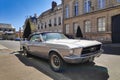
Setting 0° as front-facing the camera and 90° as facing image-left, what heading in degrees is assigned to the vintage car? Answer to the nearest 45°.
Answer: approximately 315°
